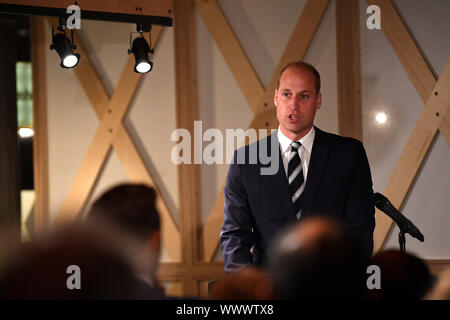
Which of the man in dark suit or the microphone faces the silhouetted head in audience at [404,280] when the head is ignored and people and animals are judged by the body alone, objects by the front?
the man in dark suit

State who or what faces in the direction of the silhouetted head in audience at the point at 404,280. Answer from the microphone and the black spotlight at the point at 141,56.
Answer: the black spotlight

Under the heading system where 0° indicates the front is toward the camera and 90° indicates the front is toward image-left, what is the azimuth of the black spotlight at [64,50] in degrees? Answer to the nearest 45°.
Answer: approximately 315°

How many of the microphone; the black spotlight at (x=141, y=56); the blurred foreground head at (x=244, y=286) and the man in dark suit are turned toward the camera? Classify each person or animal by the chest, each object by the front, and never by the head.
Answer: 2

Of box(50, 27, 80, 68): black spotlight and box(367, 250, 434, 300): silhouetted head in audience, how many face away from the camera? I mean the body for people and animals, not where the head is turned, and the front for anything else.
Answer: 1

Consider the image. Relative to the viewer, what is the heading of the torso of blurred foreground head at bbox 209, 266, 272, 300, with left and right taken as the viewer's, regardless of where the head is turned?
facing away from the viewer

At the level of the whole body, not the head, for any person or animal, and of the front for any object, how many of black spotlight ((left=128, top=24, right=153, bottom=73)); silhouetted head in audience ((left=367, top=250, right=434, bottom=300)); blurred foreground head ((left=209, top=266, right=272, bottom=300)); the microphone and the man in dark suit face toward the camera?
2

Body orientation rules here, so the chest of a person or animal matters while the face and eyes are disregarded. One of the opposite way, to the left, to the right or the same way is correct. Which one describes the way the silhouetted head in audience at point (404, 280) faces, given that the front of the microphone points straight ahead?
to the right

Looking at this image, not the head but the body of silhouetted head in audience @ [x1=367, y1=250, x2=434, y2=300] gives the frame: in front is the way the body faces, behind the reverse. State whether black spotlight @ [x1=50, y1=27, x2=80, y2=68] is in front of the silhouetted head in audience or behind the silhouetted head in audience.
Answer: in front

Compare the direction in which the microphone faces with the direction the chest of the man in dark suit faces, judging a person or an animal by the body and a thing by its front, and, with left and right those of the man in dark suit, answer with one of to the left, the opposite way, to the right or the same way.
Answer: to the right

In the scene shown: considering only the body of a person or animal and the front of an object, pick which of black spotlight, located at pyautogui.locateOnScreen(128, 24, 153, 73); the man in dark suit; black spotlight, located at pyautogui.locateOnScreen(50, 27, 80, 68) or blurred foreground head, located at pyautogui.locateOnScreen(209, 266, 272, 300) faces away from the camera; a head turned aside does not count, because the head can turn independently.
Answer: the blurred foreground head
